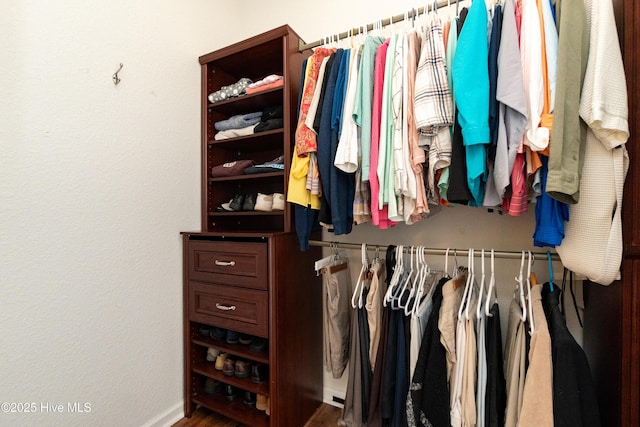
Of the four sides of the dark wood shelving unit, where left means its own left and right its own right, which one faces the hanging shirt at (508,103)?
left

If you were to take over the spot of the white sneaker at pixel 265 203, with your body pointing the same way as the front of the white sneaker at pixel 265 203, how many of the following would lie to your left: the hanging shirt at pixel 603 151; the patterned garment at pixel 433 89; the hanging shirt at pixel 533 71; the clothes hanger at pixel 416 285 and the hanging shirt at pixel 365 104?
5

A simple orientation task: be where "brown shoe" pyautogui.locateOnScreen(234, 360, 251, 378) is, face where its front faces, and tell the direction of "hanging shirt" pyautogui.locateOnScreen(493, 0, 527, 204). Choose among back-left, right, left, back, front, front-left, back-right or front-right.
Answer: left

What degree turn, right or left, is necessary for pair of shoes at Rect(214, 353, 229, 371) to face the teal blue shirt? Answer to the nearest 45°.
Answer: approximately 90° to its left
